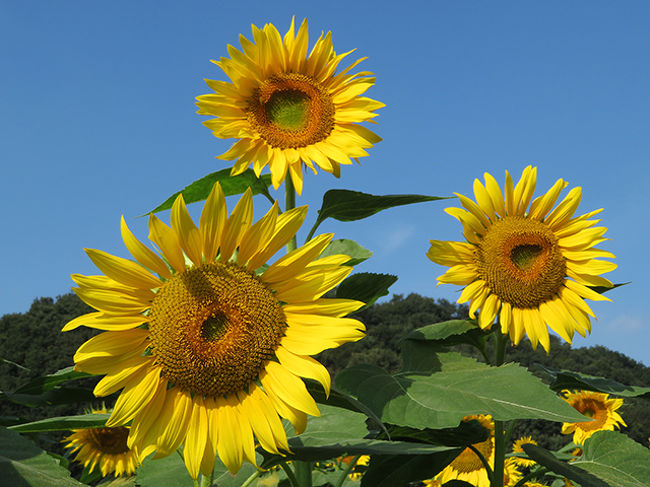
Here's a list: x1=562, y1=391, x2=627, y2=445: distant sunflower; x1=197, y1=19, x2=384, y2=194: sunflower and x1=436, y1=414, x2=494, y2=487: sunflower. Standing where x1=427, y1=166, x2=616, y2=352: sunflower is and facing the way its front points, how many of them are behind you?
2

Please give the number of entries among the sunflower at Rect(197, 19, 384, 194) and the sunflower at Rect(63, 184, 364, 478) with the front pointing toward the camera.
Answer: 2

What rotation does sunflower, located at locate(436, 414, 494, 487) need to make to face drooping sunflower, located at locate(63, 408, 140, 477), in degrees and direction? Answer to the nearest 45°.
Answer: approximately 90° to its right

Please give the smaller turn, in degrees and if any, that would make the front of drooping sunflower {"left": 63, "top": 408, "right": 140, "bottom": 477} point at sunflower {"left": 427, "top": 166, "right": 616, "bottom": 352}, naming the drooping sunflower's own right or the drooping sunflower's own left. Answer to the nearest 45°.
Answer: approximately 45° to the drooping sunflower's own left

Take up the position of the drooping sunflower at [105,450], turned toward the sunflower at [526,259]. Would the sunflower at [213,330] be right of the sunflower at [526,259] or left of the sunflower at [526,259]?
right

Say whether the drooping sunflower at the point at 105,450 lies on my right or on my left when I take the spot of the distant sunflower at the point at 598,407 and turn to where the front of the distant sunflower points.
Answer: on my right

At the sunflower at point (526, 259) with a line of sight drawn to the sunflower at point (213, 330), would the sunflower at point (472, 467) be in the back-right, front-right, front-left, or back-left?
back-right

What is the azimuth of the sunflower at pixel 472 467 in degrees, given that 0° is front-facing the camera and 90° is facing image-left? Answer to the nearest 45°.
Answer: approximately 0°
